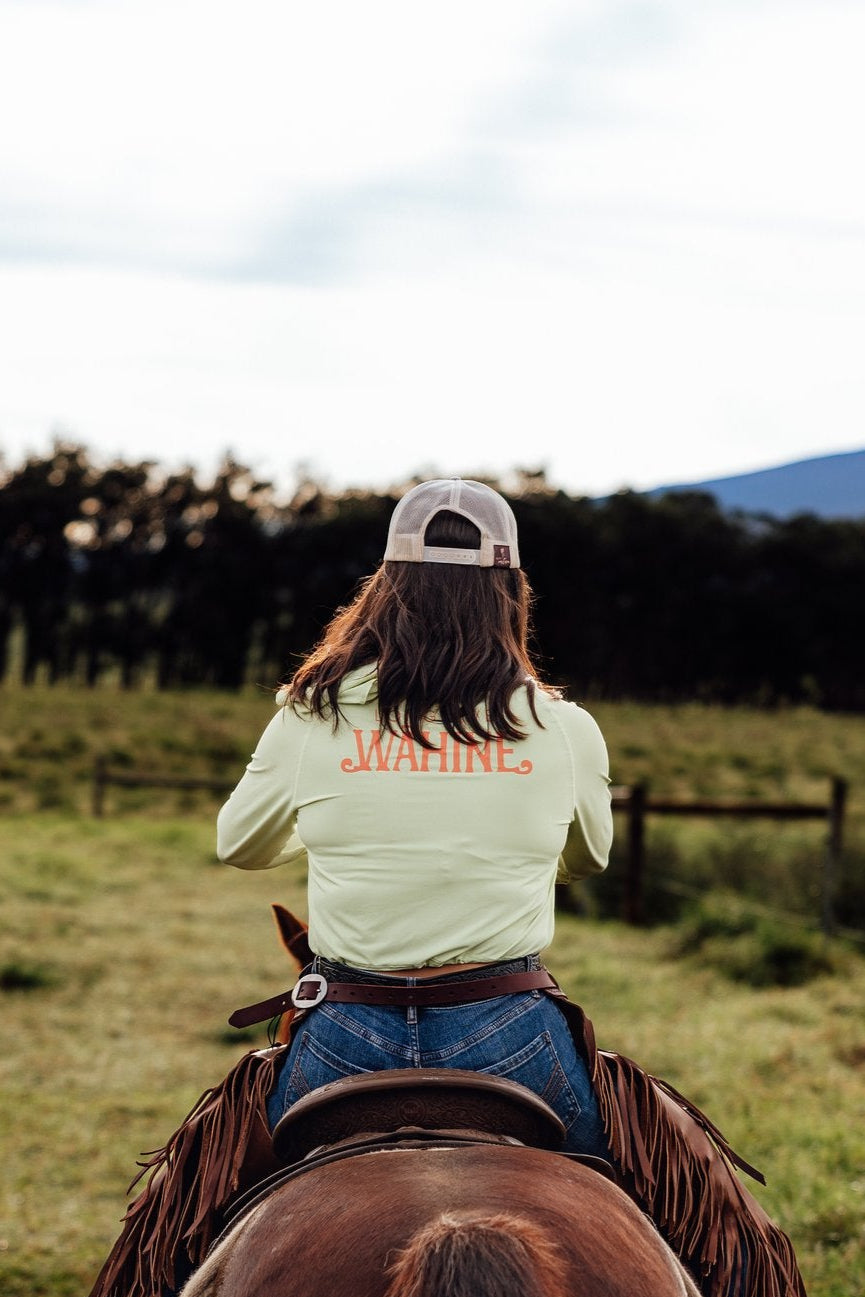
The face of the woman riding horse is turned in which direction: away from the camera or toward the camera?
away from the camera

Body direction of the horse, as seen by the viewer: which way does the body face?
away from the camera

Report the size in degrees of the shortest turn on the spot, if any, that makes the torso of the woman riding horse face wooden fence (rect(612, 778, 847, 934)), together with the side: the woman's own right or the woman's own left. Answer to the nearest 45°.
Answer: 0° — they already face it

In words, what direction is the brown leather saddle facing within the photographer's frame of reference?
facing away from the viewer

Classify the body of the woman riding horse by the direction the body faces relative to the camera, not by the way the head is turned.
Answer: away from the camera
